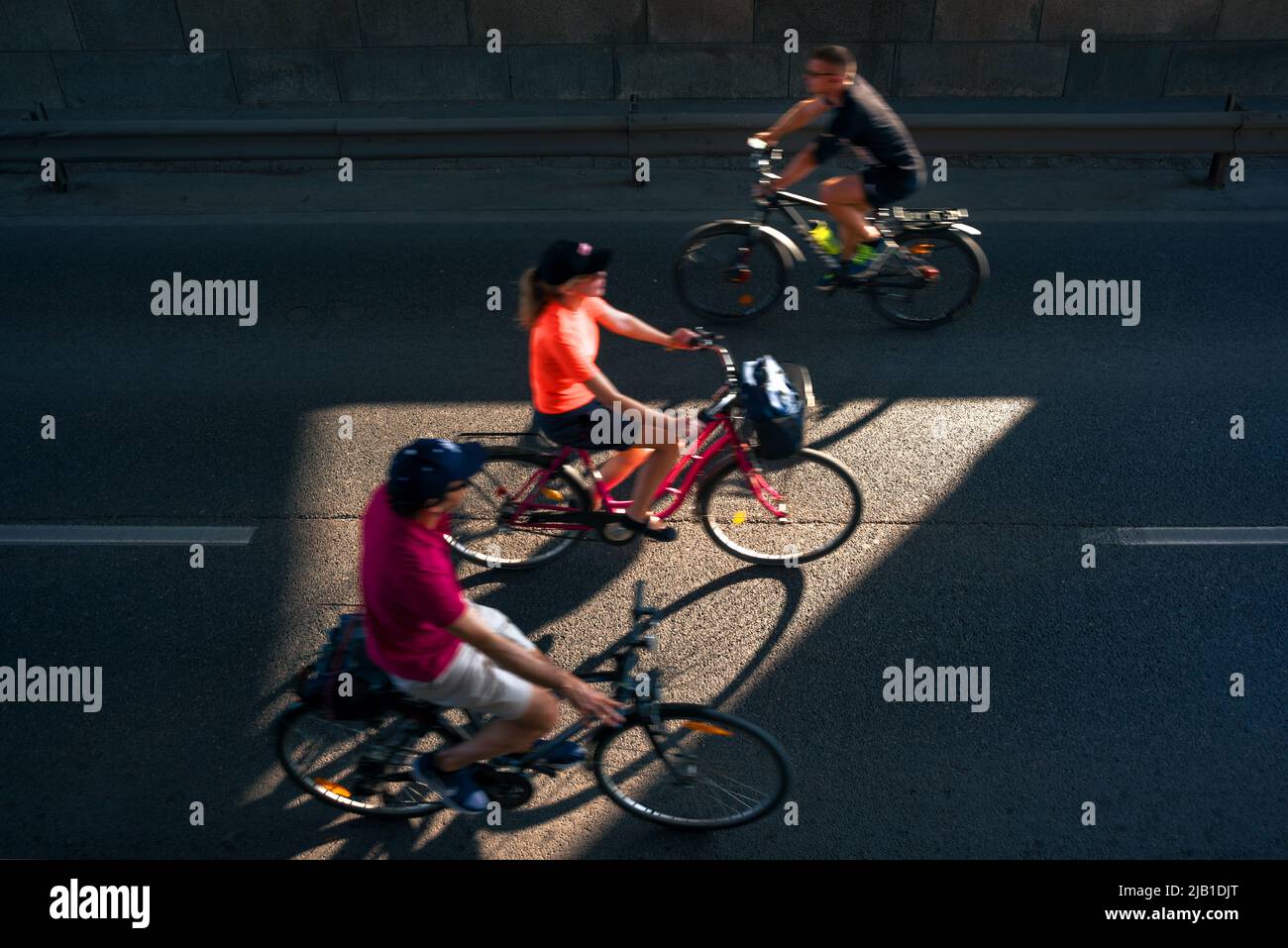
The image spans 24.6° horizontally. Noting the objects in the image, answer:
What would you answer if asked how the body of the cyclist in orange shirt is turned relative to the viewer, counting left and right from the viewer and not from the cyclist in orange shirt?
facing to the right of the viewer

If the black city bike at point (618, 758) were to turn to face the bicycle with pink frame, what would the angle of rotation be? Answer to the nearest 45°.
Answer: approximately 90° to its left

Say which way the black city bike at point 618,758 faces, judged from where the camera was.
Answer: facing to the right of the viewer

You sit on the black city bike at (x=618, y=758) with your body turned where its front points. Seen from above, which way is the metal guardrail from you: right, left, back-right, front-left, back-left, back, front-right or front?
left

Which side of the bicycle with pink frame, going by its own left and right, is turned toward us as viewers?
right
